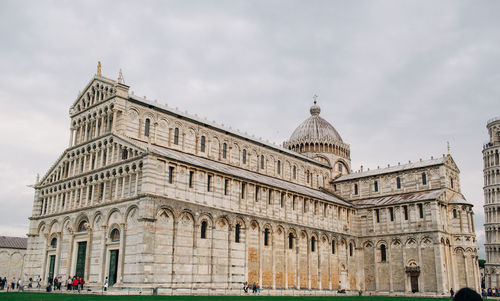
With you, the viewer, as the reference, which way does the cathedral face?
facing the viewer and to the left of the viewer
